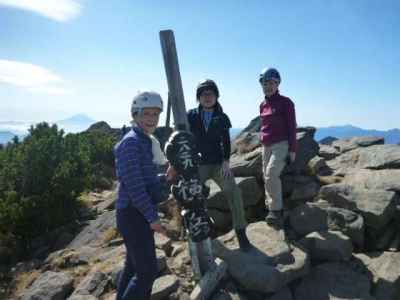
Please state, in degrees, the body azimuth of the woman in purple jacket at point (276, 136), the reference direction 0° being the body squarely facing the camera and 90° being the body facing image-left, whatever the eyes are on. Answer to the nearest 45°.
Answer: approximately 45°

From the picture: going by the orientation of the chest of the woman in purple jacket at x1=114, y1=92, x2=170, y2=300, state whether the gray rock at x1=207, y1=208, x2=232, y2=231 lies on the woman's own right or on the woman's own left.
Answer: on the woman's own left
